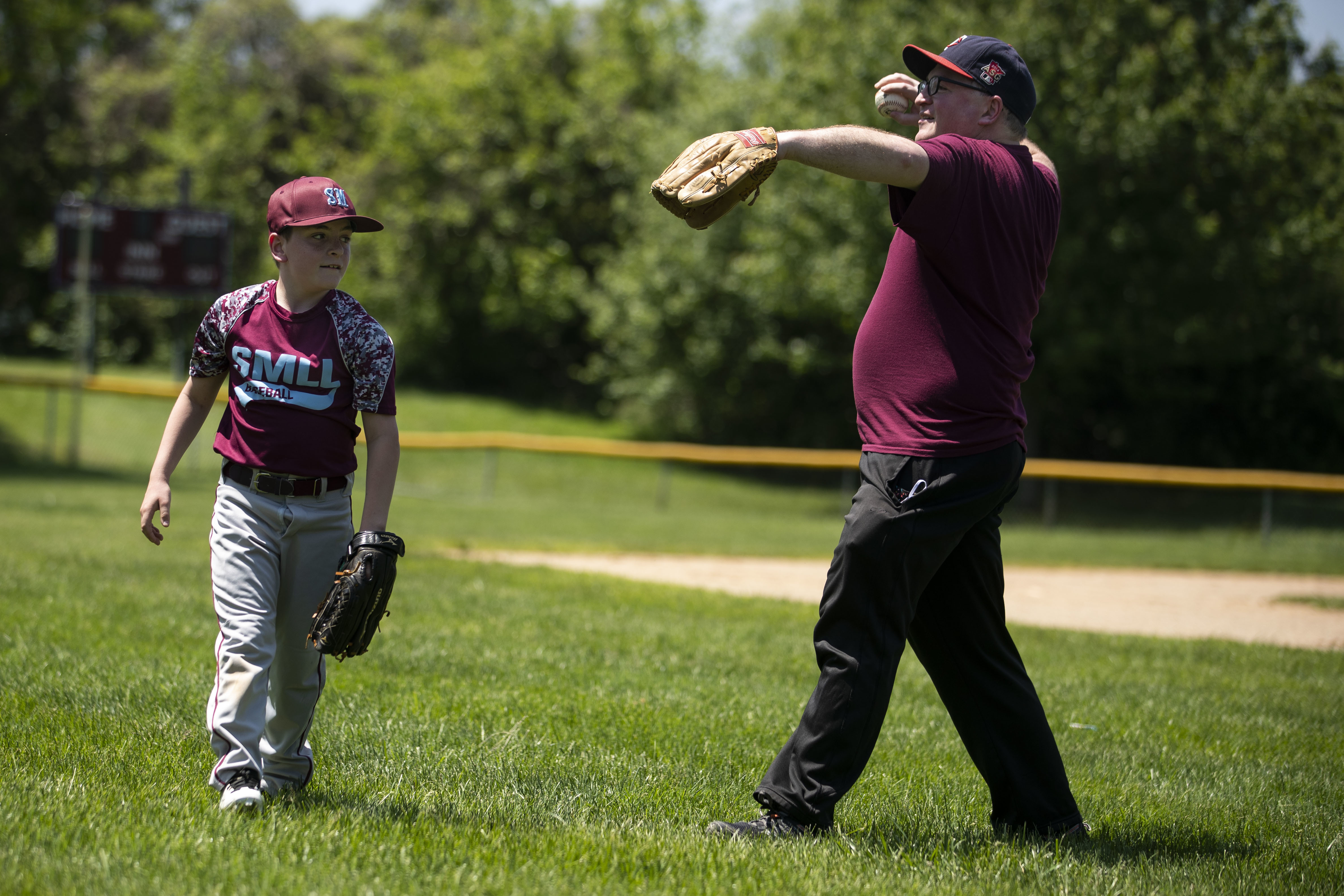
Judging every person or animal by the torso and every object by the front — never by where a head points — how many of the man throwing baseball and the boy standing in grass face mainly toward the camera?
1

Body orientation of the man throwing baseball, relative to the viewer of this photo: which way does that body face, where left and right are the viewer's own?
facing to the left of the viewer

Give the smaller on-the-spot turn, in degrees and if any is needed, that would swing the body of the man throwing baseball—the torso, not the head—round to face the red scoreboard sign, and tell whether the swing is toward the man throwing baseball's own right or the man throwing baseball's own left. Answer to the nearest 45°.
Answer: approximately 45° to the man throwing baseball's own right

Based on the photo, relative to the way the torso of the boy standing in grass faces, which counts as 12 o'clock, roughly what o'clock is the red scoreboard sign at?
The red scoreboard sign is roughly at 6 o'clock from the boy standing in grass.

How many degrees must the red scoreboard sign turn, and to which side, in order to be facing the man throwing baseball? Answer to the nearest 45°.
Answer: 0° — it already faces them

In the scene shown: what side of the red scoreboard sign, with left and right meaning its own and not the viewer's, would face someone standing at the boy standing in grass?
front

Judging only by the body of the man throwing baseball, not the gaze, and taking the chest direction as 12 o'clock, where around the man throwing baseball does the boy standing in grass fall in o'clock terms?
The boy standing in grass is roughly at 12 o'clock from the man throwing baseball.

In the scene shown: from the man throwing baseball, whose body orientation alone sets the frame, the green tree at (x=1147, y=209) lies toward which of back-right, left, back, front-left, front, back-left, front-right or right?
right

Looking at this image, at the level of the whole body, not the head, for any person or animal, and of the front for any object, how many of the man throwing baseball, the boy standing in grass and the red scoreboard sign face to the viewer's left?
1
